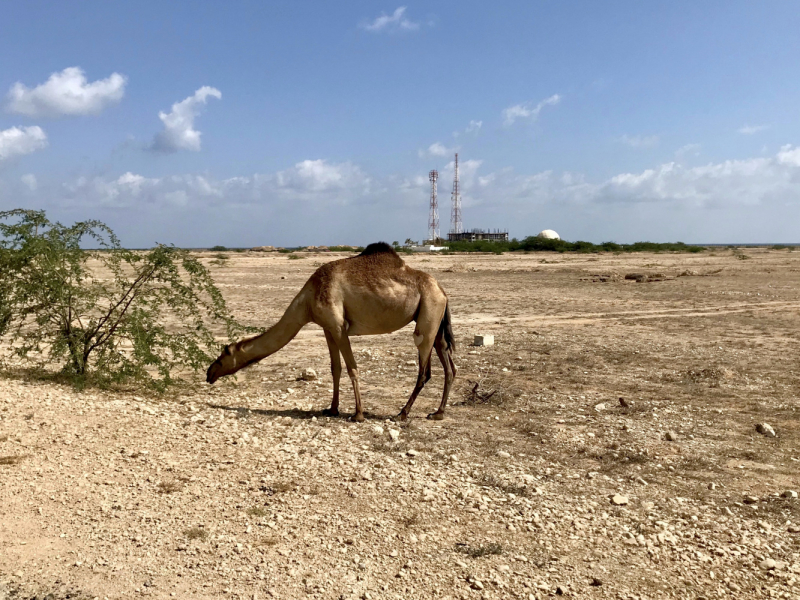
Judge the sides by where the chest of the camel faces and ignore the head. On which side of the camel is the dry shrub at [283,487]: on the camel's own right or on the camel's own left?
on the camel's own left

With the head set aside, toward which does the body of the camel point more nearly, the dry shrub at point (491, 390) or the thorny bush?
the thorny bush

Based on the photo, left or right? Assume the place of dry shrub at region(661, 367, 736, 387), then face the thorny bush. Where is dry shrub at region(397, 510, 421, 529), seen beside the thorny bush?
left

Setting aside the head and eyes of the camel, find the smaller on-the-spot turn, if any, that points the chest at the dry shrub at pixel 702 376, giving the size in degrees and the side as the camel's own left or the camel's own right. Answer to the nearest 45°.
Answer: approximately 180°

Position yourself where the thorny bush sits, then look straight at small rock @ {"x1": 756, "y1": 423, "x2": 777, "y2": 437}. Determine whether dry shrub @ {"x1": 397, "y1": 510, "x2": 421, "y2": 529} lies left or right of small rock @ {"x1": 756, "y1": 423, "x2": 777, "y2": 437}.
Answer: right

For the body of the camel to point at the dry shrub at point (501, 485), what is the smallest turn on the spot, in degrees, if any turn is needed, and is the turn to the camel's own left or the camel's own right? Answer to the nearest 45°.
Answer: approximately 135° to the camel's own left

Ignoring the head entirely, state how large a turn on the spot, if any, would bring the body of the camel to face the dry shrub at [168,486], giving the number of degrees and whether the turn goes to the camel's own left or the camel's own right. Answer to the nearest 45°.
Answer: approximately 45° to the camel's own left

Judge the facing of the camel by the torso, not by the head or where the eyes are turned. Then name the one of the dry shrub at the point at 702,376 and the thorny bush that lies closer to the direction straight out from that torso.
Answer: the thorny bush

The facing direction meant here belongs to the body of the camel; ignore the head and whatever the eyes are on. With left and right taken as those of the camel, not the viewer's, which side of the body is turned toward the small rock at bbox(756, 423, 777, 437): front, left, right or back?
back

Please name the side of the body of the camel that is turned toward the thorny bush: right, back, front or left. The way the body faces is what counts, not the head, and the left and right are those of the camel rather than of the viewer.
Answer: front

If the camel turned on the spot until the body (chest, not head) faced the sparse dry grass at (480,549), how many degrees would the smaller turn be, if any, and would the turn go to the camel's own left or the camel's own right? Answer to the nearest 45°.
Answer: approximately 90° to the camel's own left

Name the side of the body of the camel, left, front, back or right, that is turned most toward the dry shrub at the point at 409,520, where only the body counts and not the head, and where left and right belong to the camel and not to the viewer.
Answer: left

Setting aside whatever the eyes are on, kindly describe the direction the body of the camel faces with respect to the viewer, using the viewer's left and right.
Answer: facing to the left of the viewer

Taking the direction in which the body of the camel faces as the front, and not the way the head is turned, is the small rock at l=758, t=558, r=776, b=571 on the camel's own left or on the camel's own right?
on the camel's own left

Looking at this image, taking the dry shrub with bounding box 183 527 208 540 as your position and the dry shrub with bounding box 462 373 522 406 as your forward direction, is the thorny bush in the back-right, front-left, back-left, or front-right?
front-left
